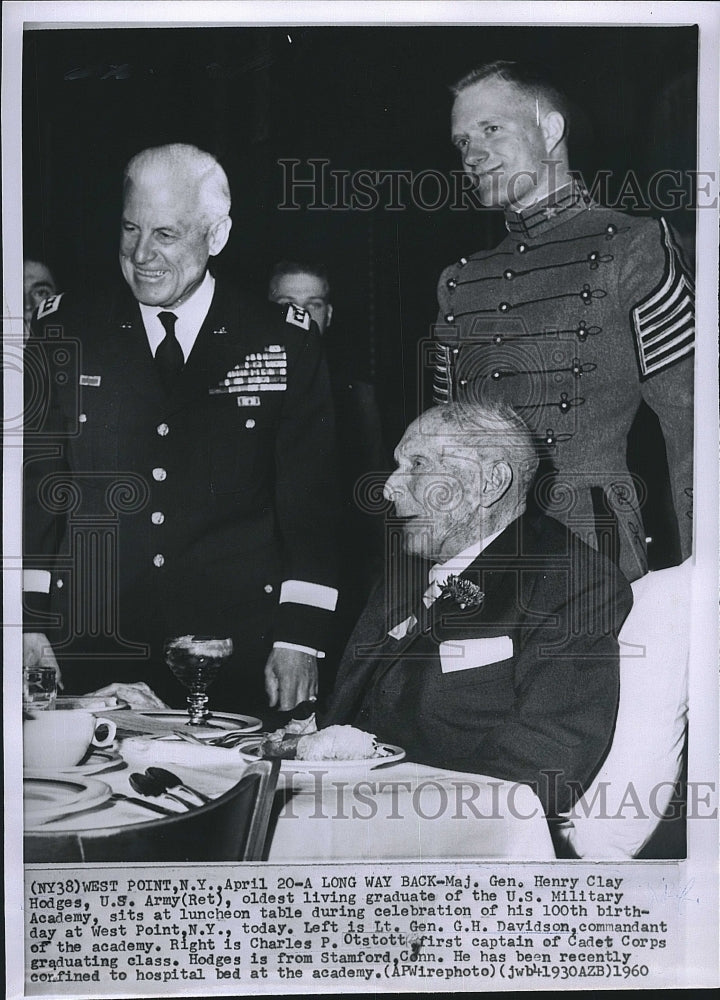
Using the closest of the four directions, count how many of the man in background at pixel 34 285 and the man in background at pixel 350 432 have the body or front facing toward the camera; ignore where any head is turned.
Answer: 2

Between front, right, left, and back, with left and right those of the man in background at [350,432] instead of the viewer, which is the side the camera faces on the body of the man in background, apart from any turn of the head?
front
